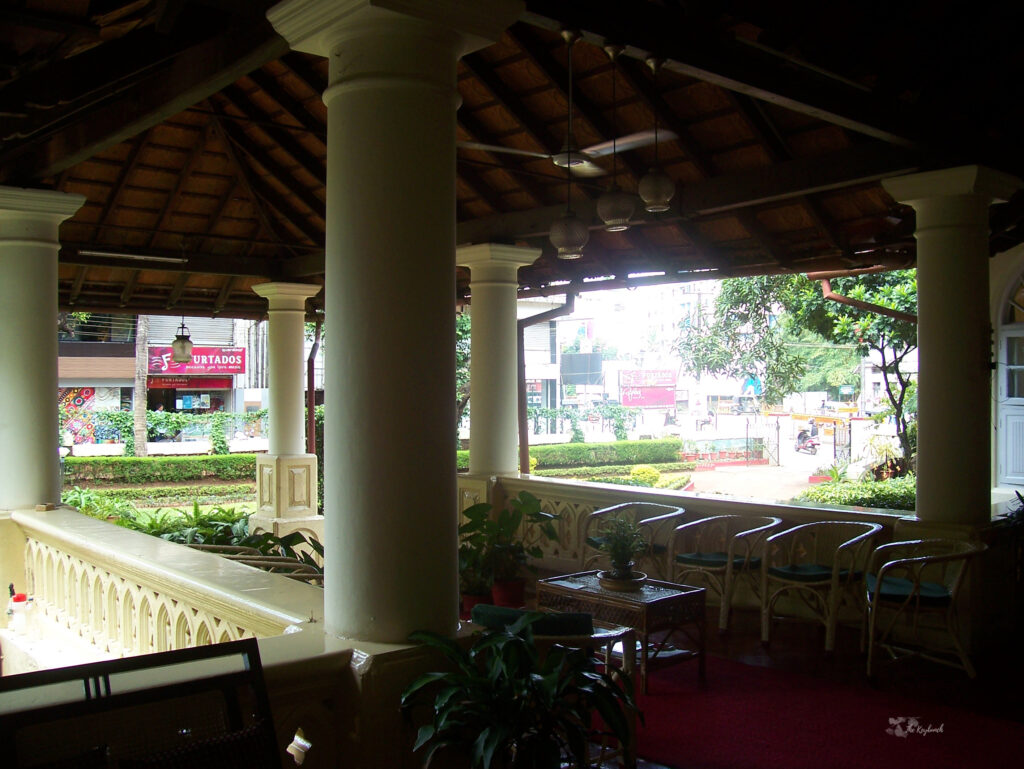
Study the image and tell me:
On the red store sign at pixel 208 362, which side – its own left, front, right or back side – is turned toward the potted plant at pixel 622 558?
front

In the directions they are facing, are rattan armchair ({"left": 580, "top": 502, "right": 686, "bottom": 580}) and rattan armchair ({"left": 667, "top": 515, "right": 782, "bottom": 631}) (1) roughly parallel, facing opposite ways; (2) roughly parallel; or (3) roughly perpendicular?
roughly parallel

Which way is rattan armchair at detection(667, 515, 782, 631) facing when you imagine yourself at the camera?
facing the viewer and to the left of the viewer

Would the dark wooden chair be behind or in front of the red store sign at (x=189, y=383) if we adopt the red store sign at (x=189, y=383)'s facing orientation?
in front

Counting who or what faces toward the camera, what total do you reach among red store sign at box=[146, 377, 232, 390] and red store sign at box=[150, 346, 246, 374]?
2

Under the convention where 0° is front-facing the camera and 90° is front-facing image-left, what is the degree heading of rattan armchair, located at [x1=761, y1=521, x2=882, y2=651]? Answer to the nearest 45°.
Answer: approximately 45°

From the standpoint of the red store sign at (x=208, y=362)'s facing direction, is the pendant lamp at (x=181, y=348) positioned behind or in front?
in front

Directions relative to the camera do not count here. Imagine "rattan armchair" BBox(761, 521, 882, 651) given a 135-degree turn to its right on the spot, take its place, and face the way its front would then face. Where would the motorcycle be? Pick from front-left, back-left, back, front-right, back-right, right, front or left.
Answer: front

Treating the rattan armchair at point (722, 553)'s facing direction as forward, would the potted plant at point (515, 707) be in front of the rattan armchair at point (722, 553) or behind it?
in front

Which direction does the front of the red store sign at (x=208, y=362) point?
toward the camera

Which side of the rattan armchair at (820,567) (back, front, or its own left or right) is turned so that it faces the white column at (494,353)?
right

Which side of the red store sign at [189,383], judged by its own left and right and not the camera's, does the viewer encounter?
front
